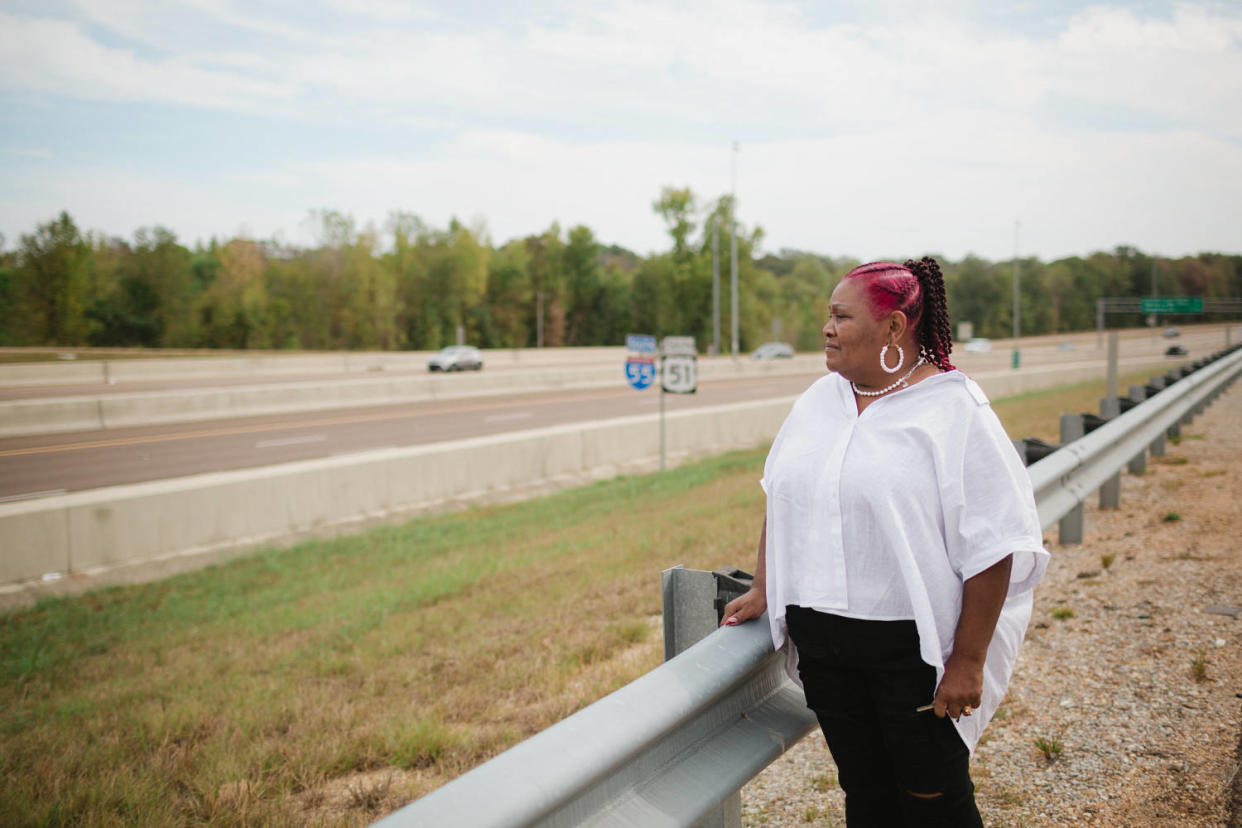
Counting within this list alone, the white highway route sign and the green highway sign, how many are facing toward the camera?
2

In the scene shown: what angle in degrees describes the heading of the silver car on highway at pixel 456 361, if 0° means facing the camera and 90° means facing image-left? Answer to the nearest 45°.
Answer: approximately 45°

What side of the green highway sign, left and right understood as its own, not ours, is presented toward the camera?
front

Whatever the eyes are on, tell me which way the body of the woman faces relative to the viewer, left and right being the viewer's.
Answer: facing the viewer and to the left of the viewer

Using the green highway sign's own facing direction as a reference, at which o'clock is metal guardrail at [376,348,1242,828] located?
The metal guardrail is roughly at 12 o'clock from the green highway sign.

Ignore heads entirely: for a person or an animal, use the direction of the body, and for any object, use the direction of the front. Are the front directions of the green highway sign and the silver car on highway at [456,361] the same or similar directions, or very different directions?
same or similar directions

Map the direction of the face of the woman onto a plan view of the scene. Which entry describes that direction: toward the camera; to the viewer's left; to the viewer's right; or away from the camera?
to the viewer's left

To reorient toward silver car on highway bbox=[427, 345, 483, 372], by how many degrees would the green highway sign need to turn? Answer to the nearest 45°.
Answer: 0° — it already faces it

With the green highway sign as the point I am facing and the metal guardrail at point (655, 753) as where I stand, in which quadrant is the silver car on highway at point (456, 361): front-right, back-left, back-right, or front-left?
front-left

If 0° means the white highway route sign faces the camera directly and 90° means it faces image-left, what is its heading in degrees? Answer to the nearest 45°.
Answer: approximately 0°

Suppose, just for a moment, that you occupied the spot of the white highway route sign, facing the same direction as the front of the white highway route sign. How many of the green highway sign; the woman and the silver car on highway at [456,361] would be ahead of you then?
1

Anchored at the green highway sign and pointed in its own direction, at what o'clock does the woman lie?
The woman is roughly at 12 o'clock from the green highway sign.
